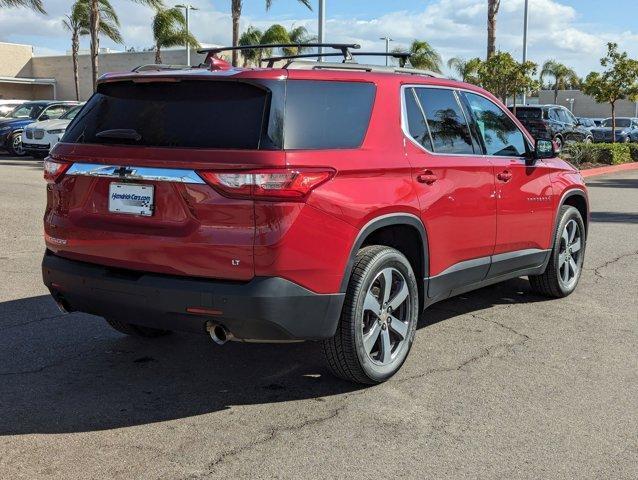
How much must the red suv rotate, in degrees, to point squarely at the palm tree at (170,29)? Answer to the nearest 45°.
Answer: approximately 45° to its left

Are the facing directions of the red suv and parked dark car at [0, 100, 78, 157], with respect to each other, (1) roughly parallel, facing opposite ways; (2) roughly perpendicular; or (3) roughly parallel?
roughly parallel, facing opposite ways

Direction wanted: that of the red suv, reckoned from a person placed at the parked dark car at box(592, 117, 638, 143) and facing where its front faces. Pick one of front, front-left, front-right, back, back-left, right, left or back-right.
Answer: front-left

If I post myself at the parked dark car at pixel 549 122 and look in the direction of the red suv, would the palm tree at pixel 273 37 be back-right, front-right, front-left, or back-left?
back-right

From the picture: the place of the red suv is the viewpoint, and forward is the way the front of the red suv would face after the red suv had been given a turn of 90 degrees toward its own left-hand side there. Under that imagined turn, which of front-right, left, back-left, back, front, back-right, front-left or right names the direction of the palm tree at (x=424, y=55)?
front-right

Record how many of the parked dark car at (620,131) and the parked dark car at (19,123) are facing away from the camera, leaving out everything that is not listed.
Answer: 0

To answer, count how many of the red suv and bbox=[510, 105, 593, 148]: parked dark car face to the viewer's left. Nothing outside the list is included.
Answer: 0

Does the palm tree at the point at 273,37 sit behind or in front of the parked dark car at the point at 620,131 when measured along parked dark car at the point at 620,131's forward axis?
in front

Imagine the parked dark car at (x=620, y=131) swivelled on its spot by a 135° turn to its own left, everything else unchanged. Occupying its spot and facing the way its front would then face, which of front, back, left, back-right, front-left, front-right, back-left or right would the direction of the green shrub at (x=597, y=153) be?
right

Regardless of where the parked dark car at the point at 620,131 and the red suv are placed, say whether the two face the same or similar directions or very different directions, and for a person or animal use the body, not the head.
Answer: very different directions

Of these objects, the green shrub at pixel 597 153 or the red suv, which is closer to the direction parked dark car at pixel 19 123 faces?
the red suv

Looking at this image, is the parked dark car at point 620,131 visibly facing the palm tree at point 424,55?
no

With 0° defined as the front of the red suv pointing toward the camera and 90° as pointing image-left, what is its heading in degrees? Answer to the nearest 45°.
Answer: approximately 225°
